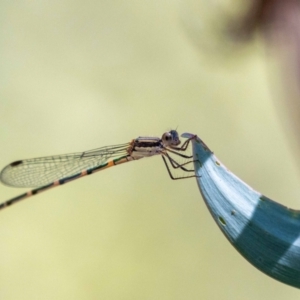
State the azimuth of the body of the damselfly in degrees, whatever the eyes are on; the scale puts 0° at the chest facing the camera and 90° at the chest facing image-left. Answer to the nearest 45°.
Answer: approximately 270°
